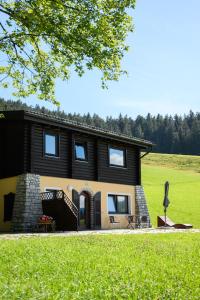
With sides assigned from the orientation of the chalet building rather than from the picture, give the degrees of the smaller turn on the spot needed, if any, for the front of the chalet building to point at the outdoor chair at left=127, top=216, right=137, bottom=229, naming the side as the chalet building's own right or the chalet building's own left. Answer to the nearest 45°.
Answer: approximately 90° to the chalet building's own left

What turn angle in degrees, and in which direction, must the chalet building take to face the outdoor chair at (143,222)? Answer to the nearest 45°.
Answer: approximately 90° to its left

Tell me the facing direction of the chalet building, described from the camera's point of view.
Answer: facing the viewer and to the right of the viewer
